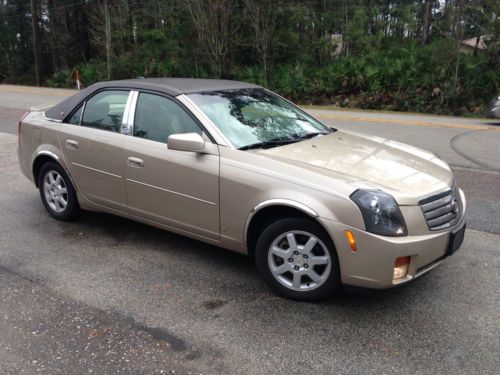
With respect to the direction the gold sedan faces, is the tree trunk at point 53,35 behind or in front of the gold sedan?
behind

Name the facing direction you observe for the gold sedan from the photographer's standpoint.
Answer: facing the viewer and to the right of the viewer
